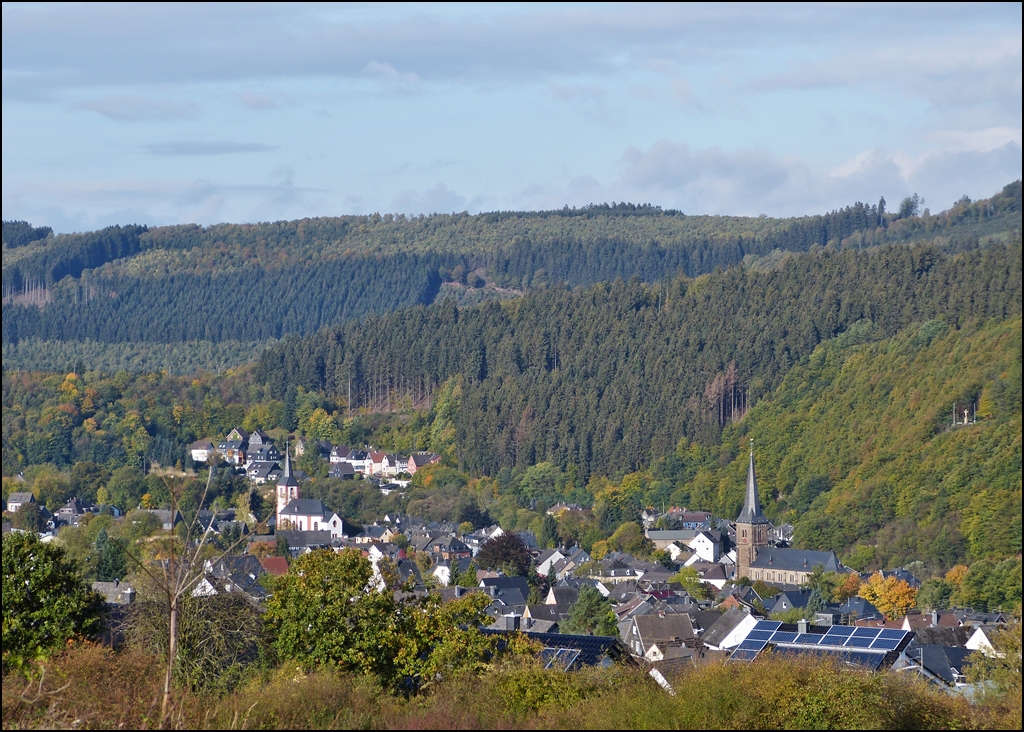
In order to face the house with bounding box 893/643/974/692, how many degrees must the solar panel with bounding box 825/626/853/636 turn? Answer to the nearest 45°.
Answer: approximately 45° to its left

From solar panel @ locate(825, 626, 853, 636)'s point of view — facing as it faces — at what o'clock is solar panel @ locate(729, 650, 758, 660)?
solar panel @ locate(729, 650, 758, 660) is roughly at 1 o'clock from solar panel @ locate(825, 626, 853, 636).

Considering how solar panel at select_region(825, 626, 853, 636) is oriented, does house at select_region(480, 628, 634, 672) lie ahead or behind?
ahead

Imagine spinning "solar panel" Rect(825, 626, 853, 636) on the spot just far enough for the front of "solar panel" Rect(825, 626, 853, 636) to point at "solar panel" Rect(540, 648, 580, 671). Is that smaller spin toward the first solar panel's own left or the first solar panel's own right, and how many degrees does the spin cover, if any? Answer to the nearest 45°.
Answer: approximately 45° to the first solar panel's own right

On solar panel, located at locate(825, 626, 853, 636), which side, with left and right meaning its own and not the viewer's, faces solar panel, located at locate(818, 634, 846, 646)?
front

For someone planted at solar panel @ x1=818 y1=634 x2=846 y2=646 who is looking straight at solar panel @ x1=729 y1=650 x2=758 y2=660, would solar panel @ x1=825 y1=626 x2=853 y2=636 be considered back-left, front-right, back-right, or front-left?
back-right

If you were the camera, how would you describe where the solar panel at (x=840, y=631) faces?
facing the viewer
